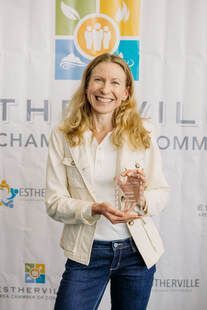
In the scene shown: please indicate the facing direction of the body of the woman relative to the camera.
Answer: toward the camera

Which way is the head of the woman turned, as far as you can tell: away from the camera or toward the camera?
toward the camera
